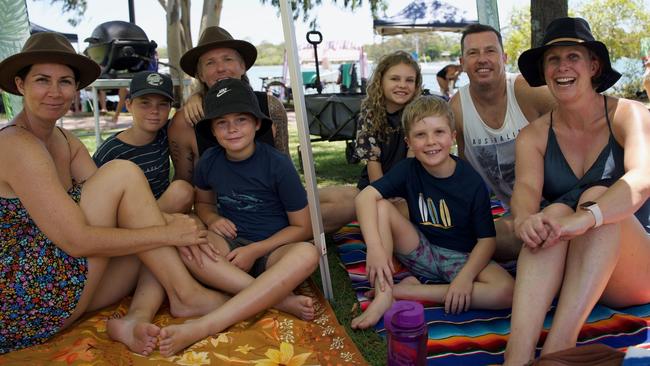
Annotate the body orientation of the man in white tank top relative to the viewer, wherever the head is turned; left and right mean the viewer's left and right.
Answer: facing the viewer

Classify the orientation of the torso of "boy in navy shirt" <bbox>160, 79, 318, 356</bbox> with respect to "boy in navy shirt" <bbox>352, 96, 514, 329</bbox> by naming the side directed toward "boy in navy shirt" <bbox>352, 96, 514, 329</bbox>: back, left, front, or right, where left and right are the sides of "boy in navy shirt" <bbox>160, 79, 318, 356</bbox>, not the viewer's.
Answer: left

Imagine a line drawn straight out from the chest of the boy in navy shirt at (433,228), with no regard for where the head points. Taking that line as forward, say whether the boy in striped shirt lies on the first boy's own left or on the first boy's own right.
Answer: on the first boy's own right

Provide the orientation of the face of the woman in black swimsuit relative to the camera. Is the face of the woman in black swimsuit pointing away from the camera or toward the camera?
toward the camera

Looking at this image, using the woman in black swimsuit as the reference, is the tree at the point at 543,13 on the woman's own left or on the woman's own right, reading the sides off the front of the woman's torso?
on the woman's own right

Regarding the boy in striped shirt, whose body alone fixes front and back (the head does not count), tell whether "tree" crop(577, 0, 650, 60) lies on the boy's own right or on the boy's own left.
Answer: on the boy's own left

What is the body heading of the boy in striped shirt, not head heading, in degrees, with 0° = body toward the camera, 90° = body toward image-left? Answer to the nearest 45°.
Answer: approximately 315°

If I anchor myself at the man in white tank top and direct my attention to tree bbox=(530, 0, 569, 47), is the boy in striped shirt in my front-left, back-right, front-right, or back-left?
back-left

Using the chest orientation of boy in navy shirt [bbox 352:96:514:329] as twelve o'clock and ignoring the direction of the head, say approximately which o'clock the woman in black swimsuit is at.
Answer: The woman in black swimsuit is roughly at 10 o'clock from the boy in navy shirt.

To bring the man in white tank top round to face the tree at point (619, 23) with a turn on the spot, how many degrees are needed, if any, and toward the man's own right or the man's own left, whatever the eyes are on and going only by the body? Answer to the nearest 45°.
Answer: approximately 180°

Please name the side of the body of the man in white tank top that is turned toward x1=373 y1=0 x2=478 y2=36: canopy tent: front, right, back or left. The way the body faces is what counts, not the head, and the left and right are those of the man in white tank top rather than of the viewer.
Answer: back

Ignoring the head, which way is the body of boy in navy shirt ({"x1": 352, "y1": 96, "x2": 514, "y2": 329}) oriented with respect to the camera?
toward the camera

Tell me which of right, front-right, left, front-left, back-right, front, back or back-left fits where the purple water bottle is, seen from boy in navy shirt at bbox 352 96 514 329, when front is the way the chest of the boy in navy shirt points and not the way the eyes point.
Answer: front

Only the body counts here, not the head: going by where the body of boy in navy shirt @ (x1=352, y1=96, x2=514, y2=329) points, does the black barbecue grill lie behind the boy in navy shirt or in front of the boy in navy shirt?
behind

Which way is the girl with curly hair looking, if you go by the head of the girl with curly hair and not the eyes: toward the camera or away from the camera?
toward the camera

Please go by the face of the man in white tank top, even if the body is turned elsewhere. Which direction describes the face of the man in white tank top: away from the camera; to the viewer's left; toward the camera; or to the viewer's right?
toward the camera

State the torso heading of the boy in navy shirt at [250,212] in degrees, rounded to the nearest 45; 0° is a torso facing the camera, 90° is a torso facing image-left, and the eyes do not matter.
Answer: approximately 0°
